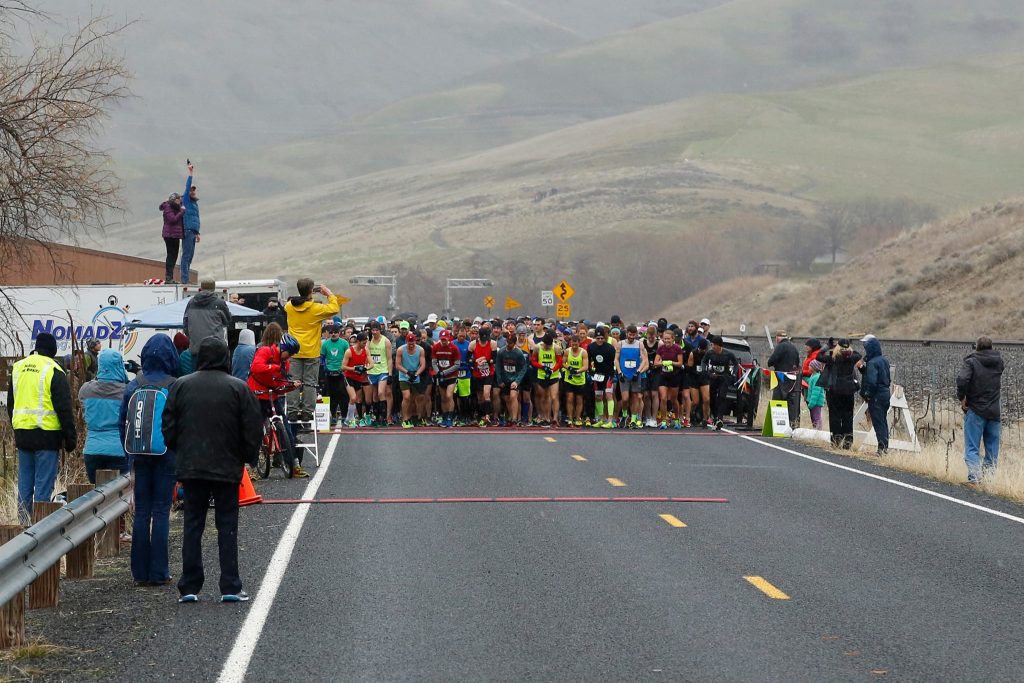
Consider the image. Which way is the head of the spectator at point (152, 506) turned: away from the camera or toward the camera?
away from the camera

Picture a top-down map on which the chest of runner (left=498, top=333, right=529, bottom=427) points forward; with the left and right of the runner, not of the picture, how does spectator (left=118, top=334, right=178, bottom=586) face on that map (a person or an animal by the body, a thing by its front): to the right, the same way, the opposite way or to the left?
the opposite way

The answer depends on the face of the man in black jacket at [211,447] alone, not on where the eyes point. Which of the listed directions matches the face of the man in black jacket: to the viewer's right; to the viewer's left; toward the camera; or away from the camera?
away from the camera

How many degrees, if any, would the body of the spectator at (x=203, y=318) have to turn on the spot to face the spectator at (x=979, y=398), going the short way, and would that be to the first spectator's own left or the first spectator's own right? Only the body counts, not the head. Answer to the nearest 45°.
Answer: approximately 90° to the first spectator's own right

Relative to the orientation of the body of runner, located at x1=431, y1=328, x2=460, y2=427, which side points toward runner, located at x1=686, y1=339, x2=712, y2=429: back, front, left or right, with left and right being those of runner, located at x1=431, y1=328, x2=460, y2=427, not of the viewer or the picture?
left

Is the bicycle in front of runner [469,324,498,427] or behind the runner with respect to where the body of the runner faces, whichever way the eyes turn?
in front

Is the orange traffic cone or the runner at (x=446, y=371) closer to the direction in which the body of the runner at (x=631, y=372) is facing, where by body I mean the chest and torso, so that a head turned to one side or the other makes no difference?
the orange traffic cone

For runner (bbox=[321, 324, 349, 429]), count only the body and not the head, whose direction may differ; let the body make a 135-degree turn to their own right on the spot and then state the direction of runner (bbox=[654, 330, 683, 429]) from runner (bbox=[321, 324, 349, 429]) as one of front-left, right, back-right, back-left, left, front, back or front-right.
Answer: back-right

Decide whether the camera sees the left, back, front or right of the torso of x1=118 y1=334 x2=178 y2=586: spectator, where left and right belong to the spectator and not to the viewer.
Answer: back

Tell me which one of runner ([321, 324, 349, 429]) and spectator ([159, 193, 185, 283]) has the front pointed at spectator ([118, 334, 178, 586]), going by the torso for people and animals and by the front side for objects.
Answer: the runner

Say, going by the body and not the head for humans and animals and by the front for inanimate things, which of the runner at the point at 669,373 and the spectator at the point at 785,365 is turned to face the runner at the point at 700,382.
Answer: the spectator

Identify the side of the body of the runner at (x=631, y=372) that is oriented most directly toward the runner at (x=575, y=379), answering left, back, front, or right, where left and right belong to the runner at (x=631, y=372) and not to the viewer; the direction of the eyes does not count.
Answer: right
